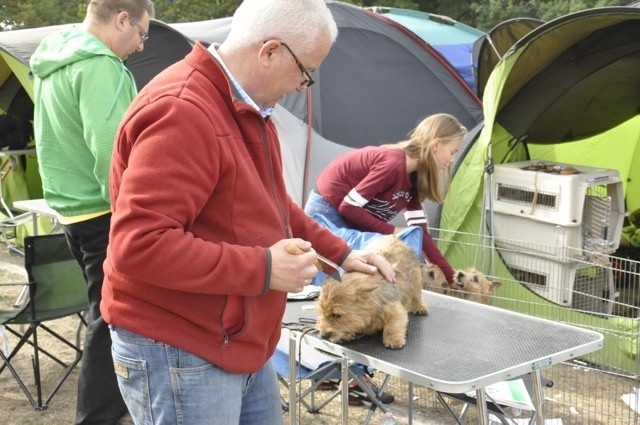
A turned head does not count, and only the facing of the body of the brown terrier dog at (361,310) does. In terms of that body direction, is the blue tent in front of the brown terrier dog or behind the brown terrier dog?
behind

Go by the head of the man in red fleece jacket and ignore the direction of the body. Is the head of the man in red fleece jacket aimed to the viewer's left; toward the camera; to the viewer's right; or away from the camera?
to the viewer's right

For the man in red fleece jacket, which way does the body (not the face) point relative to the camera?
to the viewer's right

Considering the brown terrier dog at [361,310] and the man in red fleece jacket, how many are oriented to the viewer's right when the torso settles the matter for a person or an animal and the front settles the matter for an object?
1

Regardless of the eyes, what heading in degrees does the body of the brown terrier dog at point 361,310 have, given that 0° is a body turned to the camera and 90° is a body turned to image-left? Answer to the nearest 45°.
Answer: approximately 45°

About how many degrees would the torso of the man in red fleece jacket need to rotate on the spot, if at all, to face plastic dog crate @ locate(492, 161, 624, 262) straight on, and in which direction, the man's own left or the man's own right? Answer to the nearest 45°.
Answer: approximately 45° to the man's own left

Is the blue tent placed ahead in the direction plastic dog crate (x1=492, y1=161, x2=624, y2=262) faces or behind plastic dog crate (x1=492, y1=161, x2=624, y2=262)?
behind

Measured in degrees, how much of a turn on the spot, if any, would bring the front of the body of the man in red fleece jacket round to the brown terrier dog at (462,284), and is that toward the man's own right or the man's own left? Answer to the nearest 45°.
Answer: approximately 45° to the man's own left

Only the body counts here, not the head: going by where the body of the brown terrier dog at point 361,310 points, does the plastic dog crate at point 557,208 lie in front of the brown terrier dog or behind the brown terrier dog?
behind

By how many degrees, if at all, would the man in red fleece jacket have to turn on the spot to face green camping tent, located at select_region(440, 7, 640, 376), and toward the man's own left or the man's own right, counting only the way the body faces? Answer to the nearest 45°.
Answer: approximately 45° to the man's own left
